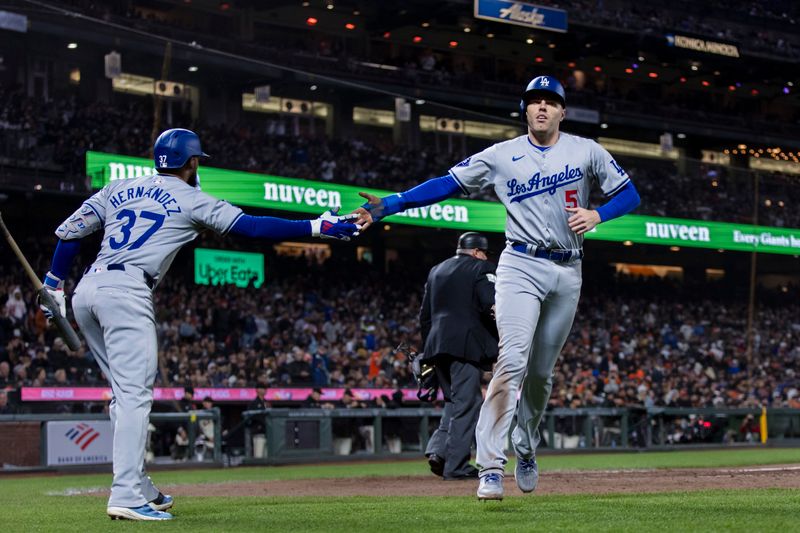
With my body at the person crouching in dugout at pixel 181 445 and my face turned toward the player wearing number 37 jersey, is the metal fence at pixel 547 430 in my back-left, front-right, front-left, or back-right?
back-left

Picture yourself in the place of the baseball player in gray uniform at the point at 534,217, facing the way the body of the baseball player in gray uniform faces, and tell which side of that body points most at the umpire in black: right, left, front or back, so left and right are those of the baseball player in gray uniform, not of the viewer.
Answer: back

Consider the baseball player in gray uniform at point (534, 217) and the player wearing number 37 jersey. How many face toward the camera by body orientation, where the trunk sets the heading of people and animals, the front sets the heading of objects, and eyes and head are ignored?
1

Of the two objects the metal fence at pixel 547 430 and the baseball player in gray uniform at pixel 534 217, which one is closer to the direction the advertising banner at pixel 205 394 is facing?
the baseball player in gray uniform

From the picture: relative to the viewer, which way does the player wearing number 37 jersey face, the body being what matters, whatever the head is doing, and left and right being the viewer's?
facing away from the viewer and to the right of the viewer

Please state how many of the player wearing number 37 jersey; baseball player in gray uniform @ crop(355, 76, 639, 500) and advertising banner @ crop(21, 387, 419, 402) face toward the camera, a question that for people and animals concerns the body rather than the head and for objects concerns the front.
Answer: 2

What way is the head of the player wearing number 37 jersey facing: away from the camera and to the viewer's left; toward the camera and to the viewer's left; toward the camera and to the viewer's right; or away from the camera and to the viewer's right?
away from the camera and to the viewer's right

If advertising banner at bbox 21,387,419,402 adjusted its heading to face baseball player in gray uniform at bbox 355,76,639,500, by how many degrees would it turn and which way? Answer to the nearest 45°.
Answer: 0° — it already faces them

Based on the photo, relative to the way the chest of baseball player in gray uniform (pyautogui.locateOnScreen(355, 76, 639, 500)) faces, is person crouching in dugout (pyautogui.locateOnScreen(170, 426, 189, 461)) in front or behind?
behind

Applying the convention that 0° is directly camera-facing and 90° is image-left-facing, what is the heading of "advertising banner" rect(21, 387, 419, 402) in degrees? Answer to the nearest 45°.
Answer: approximately 0°
